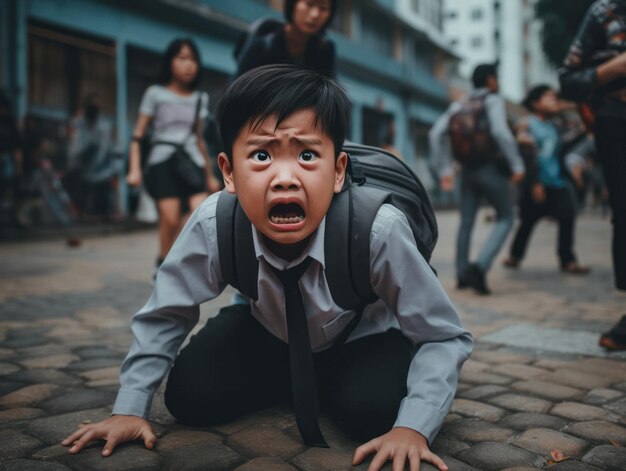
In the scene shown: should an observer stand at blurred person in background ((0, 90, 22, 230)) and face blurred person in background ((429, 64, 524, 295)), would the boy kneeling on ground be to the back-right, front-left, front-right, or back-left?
front-right

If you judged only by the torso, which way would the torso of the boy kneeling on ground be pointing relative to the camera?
toward the camera

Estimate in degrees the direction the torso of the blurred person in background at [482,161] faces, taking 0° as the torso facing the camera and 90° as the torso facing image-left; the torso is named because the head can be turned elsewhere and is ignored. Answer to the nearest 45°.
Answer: approximately 225°

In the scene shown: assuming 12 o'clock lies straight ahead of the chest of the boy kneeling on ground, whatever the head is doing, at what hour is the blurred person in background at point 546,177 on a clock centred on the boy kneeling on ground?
The blurred person in background is roughly at 7 o'clock from the boy kneeling on ground.

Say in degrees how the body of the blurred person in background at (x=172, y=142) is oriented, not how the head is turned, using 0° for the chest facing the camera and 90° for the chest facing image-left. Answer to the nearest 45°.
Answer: approximately 315°

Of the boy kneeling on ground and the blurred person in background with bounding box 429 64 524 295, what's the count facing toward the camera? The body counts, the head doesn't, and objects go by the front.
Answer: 1

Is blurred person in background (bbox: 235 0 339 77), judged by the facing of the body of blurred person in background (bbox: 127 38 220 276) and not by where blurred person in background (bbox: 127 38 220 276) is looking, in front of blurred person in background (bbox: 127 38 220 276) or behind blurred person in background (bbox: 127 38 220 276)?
in front

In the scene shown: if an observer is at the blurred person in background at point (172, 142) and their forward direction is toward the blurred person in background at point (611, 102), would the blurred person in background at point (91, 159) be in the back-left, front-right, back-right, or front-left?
back-left
